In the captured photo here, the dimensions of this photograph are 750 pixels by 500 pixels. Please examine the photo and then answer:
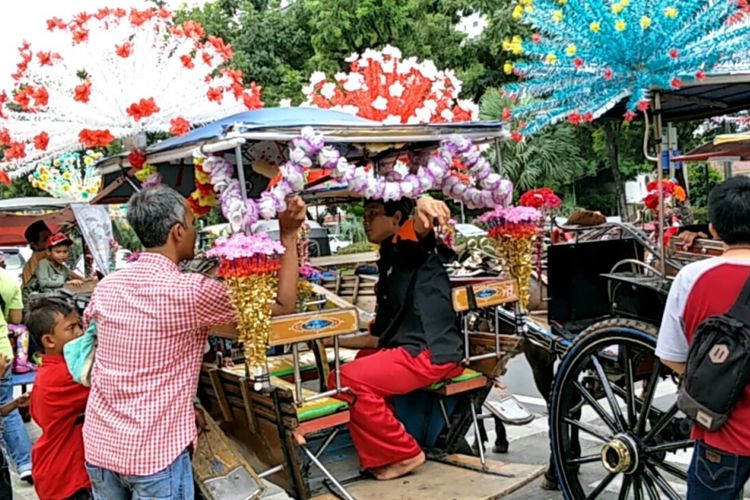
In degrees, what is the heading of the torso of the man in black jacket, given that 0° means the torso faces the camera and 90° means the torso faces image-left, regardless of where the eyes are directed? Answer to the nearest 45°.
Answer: approximately 90°

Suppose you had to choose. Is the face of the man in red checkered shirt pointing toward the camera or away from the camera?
away from the camera

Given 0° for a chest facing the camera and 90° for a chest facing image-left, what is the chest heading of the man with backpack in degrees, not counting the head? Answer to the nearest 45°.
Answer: approximately 180°

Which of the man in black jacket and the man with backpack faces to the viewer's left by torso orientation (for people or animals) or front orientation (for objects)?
the man in black jacket

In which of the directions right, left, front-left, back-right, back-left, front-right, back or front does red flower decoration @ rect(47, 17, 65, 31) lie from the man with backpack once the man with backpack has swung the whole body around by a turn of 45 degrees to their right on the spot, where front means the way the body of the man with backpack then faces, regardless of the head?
back-left

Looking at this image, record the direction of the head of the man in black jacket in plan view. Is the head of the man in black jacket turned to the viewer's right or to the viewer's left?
to the viewer's left

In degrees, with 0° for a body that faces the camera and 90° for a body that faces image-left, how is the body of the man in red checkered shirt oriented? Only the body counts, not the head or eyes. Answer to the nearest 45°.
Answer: approximately 225°
